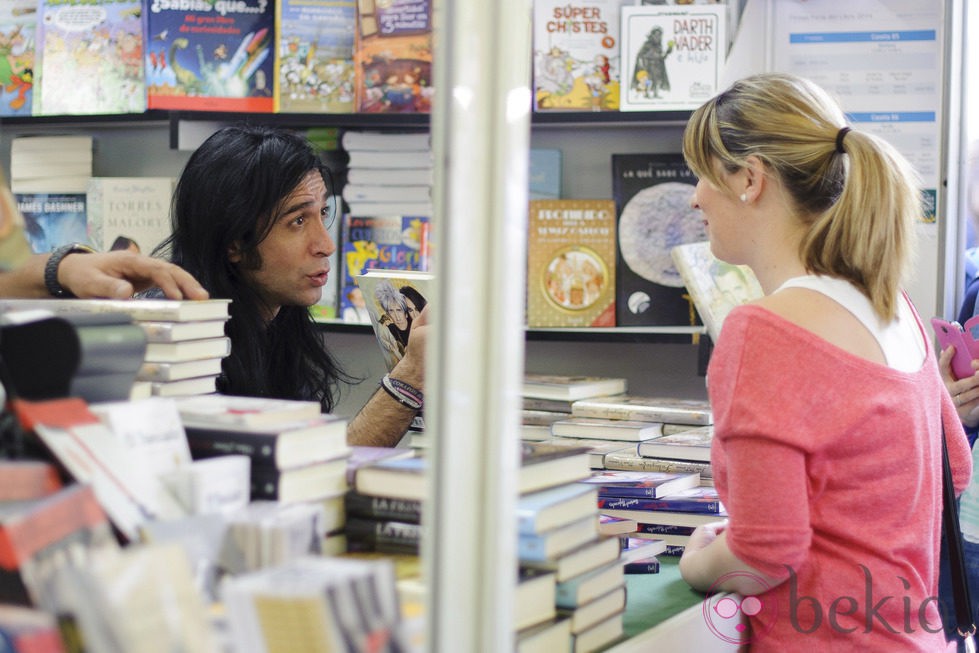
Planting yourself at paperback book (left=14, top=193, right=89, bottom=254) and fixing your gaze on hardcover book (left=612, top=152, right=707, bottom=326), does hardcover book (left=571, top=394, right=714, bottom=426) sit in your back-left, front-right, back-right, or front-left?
front-right

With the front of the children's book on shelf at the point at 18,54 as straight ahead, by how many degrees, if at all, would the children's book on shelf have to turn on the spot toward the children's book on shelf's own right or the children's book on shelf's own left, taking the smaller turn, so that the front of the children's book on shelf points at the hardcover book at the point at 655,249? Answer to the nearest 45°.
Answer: approximately 45° to the children's book on shelf's own left

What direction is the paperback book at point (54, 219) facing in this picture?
toward the camera

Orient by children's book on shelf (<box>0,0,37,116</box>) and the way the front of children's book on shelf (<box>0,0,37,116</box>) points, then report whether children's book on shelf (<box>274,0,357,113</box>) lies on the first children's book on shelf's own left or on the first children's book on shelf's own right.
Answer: on the first children's book on shelf's own left

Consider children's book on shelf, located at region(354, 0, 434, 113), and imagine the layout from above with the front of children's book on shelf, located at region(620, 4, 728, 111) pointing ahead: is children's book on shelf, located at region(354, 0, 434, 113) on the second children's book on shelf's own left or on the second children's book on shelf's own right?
on the second children's book on shelf's own right

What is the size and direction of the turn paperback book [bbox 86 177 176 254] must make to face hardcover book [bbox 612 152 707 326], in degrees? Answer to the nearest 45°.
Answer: approximately 45° to its left

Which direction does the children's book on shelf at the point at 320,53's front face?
toward the camera

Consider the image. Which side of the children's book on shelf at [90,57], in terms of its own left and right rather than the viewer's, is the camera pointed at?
front

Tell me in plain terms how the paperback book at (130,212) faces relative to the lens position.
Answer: facing the viewer
